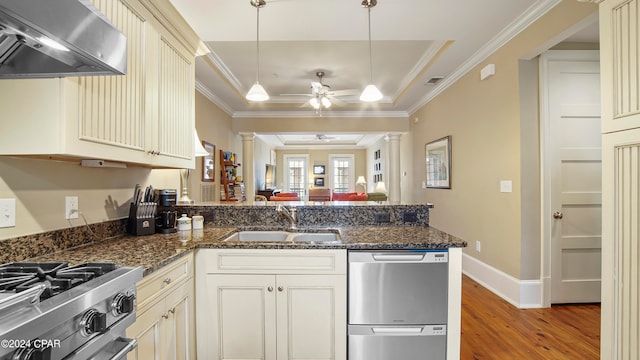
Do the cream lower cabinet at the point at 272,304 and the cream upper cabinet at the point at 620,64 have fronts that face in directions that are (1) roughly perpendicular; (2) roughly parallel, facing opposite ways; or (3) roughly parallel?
roughly perpendicular

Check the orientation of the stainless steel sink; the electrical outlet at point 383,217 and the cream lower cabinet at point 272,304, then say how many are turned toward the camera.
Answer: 3

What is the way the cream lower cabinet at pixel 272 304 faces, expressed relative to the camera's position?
facing the viewer

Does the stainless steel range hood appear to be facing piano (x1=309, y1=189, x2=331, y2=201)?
no

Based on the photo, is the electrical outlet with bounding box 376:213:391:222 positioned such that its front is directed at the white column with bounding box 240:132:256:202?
no

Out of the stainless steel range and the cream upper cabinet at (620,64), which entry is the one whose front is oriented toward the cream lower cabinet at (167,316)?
the cream upper cabinet

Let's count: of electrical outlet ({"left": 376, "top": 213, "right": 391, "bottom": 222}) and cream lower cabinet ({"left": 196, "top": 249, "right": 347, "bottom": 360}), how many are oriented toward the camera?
2

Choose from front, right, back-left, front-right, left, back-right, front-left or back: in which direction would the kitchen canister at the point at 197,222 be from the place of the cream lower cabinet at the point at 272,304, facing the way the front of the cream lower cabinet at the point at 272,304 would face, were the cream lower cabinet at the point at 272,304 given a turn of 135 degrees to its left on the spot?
left

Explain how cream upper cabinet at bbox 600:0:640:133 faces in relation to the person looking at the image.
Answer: facing the viewer and to the left of the viewer

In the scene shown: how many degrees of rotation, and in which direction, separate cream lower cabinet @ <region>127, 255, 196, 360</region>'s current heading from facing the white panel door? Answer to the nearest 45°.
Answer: approximately 45° to its left

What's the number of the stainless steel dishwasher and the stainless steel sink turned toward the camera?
2

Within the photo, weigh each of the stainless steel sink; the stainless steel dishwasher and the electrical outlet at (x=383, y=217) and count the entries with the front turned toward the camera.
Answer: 3

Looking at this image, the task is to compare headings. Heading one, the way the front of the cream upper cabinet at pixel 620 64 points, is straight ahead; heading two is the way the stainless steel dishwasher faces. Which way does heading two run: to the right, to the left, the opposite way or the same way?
to the left

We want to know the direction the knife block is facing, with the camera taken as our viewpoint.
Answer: facing the viewer and to the right of the viewer

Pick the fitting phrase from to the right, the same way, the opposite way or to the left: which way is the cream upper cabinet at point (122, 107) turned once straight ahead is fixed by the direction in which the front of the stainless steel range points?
the same way

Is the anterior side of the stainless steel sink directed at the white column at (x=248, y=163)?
no

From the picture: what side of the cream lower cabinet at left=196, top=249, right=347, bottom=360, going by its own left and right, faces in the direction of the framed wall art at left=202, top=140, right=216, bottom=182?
back

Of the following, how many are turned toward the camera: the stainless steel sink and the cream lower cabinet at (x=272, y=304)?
2

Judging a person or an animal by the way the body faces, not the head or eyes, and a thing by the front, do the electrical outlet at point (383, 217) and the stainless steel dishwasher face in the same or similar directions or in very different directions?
same or similar directions

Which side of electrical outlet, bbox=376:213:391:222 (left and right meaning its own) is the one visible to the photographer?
front
